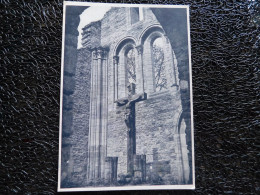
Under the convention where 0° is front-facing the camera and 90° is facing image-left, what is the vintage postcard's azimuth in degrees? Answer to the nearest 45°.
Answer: approximately 0°
